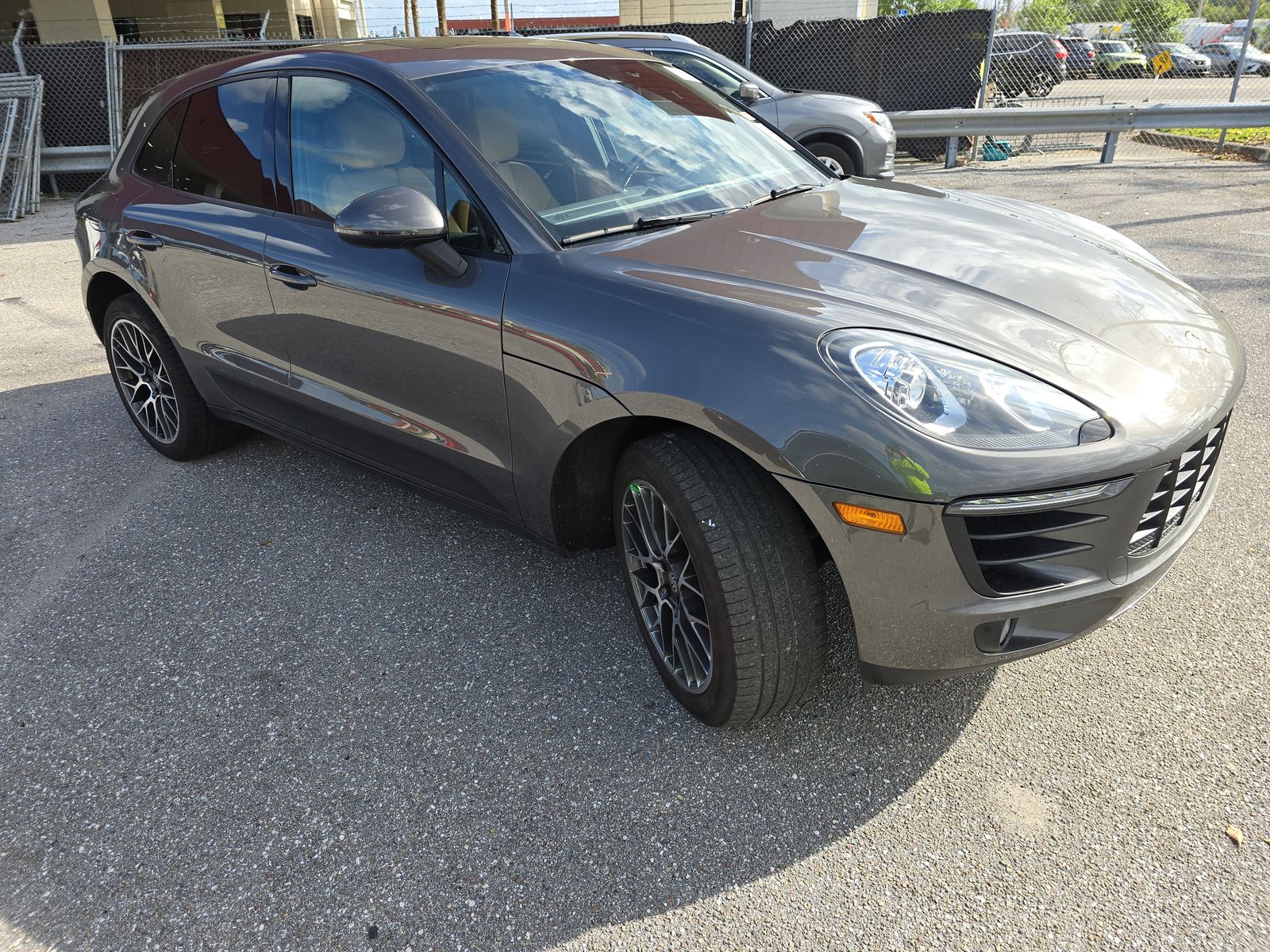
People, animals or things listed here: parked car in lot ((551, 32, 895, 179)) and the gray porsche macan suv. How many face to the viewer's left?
0

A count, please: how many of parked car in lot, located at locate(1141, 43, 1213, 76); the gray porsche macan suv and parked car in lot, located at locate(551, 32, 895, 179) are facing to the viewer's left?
0

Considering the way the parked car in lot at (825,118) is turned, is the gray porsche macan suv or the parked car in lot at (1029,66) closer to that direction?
the parked car in lot

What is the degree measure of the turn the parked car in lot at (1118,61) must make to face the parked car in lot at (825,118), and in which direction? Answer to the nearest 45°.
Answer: approximately 45° to its right

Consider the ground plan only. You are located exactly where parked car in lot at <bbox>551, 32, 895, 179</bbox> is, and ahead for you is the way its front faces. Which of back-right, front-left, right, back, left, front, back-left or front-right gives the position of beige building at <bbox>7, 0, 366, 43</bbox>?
back-left

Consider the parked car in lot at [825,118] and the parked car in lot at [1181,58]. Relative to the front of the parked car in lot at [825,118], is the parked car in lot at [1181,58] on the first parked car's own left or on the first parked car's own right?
on the first parked car's own left

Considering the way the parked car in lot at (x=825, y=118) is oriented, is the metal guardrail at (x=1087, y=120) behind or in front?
in front

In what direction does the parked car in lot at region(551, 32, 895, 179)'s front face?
to the viewer's right

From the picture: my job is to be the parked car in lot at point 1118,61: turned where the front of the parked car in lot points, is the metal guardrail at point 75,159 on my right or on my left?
on my right

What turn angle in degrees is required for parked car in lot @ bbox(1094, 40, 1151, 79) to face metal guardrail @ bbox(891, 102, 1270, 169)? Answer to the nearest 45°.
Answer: approximately 45° to its right

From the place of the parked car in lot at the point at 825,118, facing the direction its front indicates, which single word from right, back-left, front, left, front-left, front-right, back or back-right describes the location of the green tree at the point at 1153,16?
front-left

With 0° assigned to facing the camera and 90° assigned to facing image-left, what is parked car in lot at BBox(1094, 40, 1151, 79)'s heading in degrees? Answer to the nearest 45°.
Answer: approximately 315°

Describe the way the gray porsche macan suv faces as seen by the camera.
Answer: facing the viewer and to the right of the viewer
